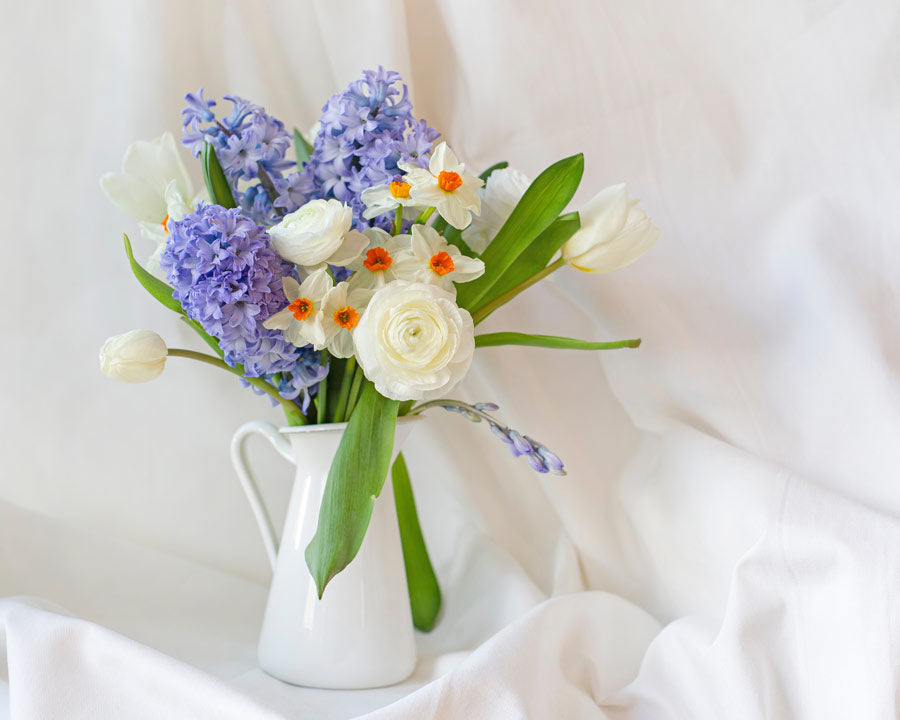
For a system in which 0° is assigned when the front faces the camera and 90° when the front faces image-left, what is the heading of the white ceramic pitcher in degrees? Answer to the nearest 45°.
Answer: approximately 270°
